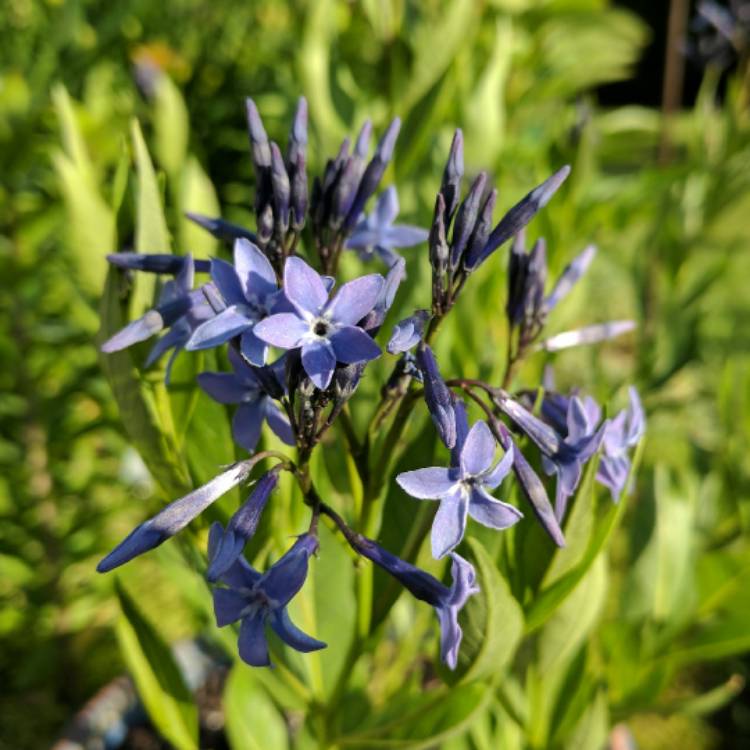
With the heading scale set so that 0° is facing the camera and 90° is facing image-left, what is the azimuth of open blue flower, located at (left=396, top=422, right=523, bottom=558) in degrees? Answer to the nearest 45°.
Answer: approximately 0°

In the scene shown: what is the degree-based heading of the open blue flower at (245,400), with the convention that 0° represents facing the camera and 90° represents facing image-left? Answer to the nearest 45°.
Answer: approximately 45°
